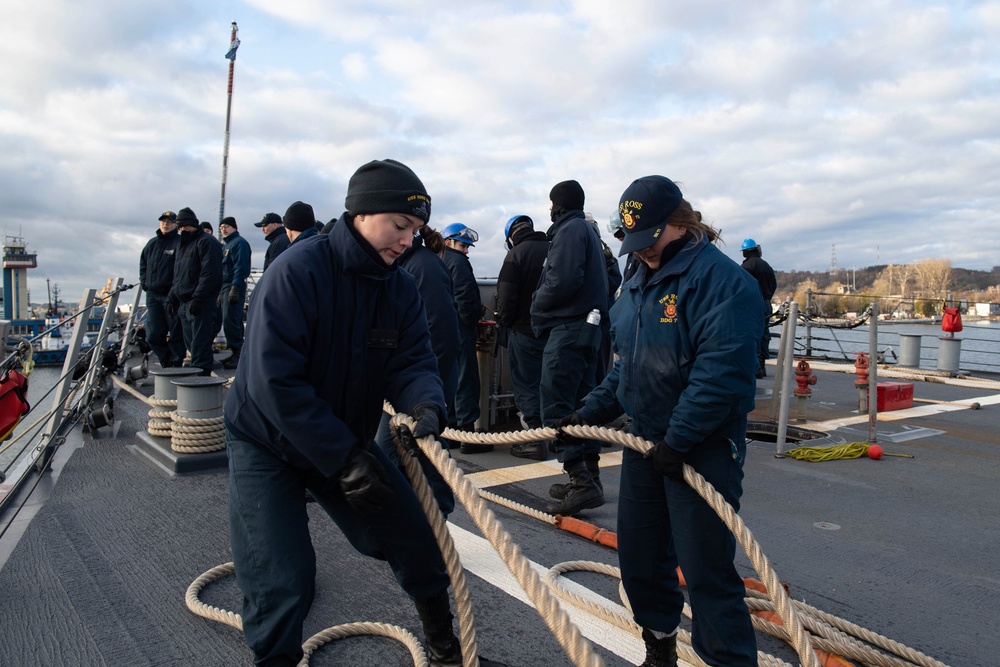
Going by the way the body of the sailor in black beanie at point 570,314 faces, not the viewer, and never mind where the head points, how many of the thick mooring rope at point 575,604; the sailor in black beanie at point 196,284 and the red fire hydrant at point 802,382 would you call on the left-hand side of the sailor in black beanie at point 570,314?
1

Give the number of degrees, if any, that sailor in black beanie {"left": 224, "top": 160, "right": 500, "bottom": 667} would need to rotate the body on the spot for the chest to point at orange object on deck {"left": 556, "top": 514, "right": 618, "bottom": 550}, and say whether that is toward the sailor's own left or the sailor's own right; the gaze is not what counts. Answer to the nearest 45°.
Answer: approximately 90° to the sailor's own left

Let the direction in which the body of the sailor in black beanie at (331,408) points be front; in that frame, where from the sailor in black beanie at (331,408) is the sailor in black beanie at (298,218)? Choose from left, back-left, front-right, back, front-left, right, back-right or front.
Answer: back-left

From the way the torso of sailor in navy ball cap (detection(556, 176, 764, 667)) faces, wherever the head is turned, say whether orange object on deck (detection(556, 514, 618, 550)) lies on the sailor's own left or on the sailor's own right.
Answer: on the sailor's own right

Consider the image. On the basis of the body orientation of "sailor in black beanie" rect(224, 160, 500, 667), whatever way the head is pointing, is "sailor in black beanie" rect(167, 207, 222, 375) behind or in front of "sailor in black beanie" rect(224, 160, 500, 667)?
behind

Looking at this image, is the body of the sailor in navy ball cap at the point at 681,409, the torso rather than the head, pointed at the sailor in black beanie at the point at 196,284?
no

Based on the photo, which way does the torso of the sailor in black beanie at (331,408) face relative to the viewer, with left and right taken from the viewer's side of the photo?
facing the viewer and to the right of the viewer

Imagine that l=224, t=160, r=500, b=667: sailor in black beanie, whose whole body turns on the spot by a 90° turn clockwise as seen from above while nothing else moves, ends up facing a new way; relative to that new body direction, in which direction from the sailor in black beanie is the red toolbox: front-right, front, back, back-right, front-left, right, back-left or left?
back

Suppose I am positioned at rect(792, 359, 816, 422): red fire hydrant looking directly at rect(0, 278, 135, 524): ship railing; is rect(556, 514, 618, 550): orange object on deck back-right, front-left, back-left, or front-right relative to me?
front-left

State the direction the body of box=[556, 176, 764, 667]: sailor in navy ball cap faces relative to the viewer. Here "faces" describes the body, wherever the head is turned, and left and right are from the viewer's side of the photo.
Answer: facing the viewer and to the left of the viewer

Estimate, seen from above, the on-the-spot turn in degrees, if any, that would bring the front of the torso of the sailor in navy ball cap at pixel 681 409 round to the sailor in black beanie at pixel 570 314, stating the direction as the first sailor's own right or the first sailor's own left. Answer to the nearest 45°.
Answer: approximately 135° to the first sailor's own right

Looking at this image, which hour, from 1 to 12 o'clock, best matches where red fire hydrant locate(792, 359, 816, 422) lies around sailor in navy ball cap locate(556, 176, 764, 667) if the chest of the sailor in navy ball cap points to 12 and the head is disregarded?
The red fire hydrant is roughly at 5 o'clock from the sailor in navy ball cap.
